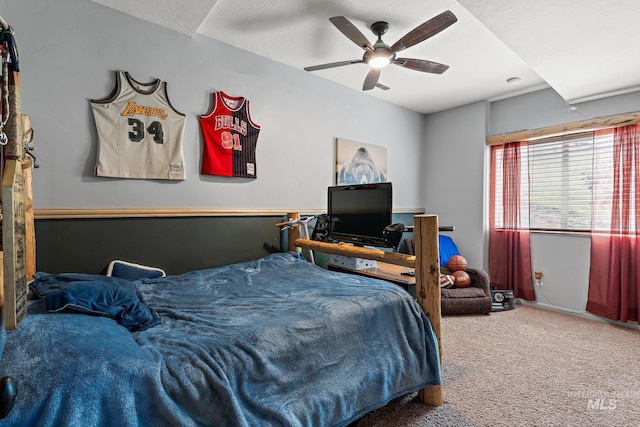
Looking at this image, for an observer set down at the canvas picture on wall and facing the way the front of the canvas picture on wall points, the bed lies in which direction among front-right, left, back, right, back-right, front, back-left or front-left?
front-right

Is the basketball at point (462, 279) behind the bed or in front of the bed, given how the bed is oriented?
in front

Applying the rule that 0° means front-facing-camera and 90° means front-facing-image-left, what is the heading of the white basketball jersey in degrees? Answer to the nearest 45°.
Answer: approximately 0°

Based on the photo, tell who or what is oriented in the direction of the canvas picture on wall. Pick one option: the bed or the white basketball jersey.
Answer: the bed

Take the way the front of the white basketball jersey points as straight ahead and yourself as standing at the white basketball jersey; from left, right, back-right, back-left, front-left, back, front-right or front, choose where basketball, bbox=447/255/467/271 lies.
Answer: left

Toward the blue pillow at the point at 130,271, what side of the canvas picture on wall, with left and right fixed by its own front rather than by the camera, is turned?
right

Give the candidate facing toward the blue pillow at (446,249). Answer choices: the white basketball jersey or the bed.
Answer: the bed

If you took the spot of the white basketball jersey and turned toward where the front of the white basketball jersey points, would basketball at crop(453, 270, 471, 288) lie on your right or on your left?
on your left

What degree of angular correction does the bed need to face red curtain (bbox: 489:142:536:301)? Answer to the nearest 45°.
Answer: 0° — it already faces it

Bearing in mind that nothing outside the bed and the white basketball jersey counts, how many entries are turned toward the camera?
1

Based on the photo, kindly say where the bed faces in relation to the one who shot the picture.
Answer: facing away from the viewer and to the right of the viewer

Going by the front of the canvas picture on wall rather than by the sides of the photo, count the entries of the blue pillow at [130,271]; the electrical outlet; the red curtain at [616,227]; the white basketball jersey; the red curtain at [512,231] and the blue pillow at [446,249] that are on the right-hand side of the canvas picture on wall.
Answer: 2

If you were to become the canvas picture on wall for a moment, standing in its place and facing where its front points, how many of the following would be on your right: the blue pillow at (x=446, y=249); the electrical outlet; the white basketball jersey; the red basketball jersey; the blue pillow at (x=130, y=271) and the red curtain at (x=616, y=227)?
3

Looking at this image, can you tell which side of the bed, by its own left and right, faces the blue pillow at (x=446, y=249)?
front
